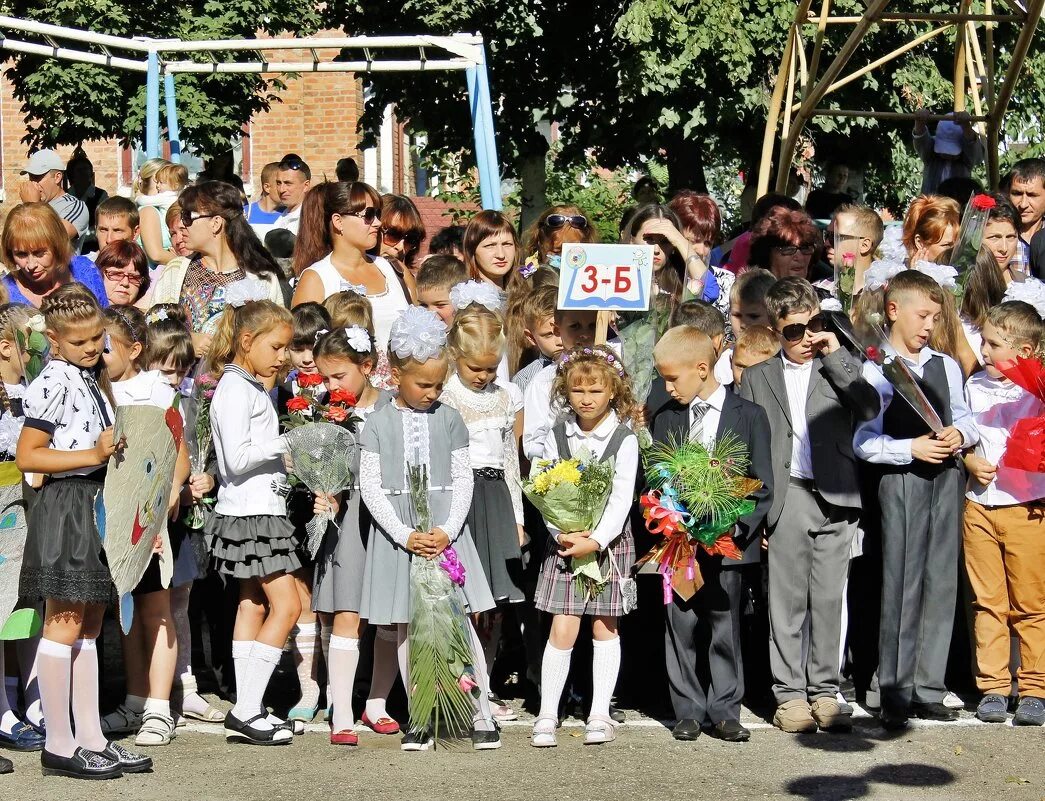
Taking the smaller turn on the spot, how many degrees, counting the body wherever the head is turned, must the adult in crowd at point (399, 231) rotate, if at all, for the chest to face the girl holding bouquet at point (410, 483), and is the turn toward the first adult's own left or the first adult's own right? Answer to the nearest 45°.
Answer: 0° — they already face them

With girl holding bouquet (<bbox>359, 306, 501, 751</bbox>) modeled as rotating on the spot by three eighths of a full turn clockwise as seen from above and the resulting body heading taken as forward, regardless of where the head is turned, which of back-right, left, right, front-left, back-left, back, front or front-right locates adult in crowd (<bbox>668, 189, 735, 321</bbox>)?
right

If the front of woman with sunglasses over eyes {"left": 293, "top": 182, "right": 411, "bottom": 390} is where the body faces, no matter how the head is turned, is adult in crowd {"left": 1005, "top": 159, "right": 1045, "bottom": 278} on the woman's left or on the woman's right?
on the woman's left

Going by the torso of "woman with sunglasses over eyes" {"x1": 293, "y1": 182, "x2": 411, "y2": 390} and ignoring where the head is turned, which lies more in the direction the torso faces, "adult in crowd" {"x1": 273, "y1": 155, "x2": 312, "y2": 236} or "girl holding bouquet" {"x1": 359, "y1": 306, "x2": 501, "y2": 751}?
the girl holding bouquet

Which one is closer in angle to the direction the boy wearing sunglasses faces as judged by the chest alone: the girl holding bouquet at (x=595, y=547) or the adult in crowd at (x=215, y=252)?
the girl holding bouquet

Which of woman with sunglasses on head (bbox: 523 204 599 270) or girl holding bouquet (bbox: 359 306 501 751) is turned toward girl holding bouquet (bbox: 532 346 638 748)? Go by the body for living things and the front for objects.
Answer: the woman with sunglasses on head

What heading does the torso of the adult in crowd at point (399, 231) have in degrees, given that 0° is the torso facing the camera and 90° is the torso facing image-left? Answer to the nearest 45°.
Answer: approximately 0°

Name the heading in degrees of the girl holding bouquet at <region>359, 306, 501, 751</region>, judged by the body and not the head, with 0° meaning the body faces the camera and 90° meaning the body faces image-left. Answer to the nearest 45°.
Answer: approximately 0°

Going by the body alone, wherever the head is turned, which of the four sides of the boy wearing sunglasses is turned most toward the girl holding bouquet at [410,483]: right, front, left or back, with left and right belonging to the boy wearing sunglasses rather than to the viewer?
right

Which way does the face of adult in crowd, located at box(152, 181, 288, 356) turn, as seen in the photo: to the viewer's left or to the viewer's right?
to the viewer's left

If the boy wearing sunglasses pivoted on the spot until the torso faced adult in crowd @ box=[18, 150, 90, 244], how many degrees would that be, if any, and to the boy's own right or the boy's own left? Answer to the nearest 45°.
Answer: approximately 135° to the boy's own right
